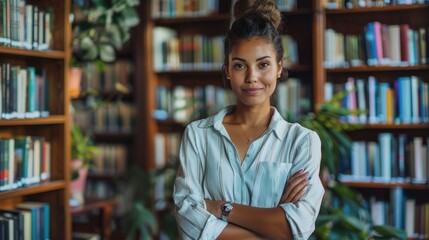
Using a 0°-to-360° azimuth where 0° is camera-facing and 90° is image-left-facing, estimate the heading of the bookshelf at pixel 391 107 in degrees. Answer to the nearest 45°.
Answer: approximately 0°

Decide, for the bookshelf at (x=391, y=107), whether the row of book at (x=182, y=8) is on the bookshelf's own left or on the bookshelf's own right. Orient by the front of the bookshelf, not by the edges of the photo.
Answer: on the bookshelf's own right

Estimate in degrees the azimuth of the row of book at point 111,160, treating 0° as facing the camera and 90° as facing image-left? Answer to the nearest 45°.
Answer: approximately 0°
